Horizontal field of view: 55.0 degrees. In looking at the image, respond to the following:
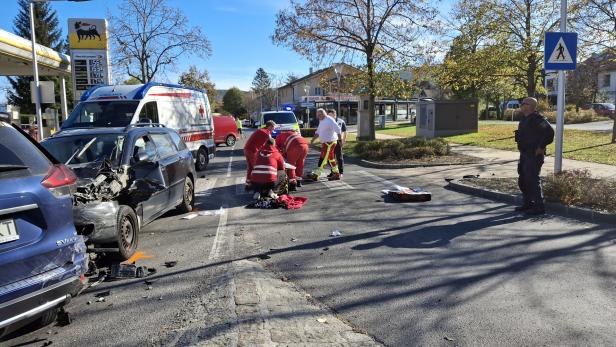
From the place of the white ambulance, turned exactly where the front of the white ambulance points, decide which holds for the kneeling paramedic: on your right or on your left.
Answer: on your left

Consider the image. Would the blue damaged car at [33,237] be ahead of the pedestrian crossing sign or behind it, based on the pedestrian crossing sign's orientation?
ahead

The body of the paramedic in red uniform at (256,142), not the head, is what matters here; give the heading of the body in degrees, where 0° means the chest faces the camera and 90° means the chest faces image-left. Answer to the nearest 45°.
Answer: approximately 270°

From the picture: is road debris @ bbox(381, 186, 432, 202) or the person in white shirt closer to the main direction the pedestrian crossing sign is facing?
the road debris

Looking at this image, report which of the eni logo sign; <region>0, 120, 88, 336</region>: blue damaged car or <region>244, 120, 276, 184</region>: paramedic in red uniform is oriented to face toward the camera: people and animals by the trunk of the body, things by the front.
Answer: the eni logo sign

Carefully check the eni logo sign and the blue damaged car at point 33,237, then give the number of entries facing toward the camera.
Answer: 1

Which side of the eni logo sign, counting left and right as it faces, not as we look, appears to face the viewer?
front

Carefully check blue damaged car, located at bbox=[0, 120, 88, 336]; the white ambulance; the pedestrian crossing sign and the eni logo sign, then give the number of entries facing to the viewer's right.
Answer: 0

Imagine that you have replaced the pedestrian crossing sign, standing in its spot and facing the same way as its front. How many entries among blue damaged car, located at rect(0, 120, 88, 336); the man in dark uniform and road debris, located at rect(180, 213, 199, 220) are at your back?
0

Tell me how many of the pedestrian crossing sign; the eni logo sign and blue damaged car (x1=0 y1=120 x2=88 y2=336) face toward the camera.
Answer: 2

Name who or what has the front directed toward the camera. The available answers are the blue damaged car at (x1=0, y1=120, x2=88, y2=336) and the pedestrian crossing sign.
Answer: the pedestrian crossing sign

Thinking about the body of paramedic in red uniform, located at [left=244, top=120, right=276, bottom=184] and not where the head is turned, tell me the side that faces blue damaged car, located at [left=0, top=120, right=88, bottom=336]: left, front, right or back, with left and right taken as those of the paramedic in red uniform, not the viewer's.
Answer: right

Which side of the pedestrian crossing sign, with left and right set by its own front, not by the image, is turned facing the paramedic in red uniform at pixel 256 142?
right

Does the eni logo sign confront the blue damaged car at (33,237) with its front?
yes

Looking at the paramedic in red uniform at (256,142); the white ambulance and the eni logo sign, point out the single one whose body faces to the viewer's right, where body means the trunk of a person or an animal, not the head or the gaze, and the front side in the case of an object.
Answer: the paramedic in red uniform

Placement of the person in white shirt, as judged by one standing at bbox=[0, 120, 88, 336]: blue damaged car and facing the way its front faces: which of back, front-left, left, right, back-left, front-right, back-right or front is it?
right

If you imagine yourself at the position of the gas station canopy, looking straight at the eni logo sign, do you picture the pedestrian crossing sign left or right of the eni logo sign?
right

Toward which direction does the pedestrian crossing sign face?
toward the camera
